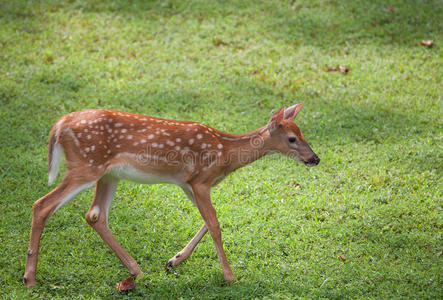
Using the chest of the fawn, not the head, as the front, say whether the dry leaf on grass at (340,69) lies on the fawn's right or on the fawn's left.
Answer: on the fawn's left

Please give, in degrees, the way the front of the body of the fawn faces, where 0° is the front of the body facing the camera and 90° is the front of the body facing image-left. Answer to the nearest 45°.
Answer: approximately 270°

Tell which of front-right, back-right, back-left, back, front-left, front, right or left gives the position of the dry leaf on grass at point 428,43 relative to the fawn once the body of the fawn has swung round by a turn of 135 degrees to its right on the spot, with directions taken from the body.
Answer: back
